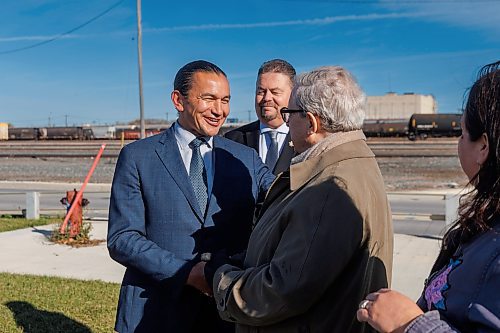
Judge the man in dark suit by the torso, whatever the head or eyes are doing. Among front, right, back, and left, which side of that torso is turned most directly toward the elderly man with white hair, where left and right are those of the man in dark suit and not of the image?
front

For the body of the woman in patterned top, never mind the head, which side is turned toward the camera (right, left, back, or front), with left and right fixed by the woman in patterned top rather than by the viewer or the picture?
left

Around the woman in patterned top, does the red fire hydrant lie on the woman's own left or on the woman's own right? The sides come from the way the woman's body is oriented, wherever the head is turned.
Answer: on the woman's own right

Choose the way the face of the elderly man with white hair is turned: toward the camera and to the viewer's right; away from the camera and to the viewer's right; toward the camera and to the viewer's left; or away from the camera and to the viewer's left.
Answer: away from the camera and to the viewer's left

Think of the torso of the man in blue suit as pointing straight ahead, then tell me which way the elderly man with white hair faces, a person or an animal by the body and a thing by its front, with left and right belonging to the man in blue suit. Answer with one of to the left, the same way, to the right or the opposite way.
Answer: the opposite way

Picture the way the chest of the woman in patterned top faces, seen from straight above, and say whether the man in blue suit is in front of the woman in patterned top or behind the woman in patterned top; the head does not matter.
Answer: in front

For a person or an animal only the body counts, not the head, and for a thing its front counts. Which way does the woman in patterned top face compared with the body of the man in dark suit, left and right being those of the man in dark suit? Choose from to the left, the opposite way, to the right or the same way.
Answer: to the right

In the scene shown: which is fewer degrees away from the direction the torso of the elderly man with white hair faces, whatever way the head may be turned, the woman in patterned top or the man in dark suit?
the man in dark suit

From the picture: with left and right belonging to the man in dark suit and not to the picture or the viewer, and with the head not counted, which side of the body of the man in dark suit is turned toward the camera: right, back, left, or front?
front

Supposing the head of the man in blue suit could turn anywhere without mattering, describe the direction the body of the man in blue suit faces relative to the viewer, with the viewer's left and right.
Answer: facing the viewer and to the right of the viewer

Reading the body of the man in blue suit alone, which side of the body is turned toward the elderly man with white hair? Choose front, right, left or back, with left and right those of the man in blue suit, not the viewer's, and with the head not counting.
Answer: front

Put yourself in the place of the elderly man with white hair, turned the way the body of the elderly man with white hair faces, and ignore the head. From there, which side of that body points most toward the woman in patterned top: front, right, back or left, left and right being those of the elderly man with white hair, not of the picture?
back

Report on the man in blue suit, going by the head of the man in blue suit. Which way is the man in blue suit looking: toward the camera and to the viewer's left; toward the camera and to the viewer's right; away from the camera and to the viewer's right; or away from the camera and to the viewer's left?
toward the camera and to the viewer's right

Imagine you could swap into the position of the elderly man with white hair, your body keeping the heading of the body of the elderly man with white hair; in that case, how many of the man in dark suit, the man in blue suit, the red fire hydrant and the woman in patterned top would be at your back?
1

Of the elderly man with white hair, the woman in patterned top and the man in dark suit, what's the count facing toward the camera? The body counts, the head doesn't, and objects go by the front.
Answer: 1
